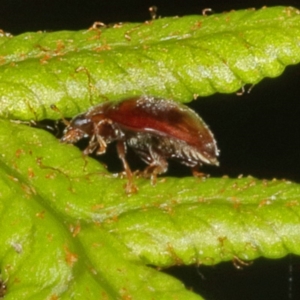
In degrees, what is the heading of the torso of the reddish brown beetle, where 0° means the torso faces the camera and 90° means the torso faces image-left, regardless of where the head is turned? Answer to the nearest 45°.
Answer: approximately 90°
